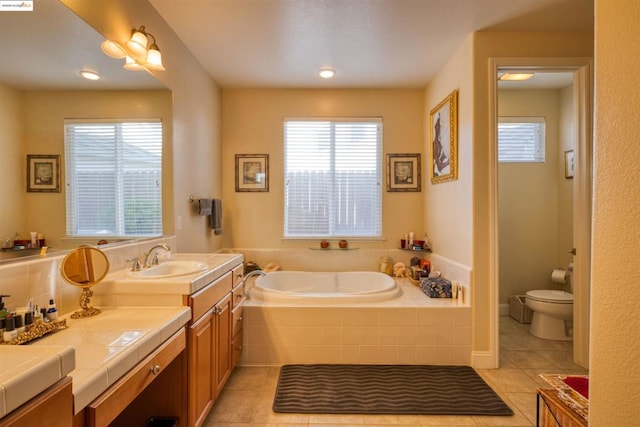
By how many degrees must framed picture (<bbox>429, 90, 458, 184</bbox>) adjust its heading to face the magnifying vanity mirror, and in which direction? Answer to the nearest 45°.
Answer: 0° — it already faces it

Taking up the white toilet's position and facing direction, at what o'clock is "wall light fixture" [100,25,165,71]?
The wall light fixture is roughly at 10 o'clock from the white toilet.

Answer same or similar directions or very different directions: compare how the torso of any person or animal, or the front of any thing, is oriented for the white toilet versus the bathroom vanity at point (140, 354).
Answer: very different directions

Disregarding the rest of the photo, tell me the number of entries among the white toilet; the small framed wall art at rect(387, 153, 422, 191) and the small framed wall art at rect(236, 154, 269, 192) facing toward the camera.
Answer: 2

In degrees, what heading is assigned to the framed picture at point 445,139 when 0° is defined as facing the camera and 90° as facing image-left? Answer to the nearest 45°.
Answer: approximately 45°

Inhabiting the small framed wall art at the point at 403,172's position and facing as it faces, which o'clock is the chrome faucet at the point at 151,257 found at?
The chrome faucet is roughly at 1 o'clock from the small framed wall art.

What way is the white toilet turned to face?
to the viewer's left

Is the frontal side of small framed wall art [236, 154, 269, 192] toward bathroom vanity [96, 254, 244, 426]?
yes

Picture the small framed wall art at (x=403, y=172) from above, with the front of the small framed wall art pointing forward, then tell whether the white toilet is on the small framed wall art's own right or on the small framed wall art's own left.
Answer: on the small framed wall art's own left
